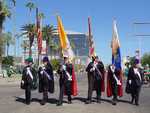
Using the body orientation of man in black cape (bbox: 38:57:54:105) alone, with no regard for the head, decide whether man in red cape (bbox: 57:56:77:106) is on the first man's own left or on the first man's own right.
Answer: on the first man's own left

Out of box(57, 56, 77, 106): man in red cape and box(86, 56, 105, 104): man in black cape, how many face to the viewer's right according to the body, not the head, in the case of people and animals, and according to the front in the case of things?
0

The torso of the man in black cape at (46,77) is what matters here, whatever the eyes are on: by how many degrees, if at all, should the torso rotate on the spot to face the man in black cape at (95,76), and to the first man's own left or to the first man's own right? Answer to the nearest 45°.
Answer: approximately 135° to the first man's own left

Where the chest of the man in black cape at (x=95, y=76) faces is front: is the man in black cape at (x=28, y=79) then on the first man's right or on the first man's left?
on the first man's right

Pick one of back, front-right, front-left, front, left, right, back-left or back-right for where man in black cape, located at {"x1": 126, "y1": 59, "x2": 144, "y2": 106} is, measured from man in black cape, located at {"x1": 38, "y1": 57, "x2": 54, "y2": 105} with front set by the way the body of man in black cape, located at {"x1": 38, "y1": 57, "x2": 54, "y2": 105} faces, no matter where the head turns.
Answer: back-left

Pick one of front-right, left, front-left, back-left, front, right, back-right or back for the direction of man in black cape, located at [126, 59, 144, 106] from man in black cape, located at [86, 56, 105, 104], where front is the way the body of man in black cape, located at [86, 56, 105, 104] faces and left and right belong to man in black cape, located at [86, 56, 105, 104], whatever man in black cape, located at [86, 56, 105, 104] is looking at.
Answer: left

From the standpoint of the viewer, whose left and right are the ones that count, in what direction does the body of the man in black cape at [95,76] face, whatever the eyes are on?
facing the viewer

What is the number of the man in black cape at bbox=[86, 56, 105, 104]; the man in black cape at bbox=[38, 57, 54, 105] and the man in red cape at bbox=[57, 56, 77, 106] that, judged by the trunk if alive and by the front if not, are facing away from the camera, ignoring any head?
0

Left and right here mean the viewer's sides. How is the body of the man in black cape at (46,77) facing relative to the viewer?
facing the viewer and to the left of the viewer
